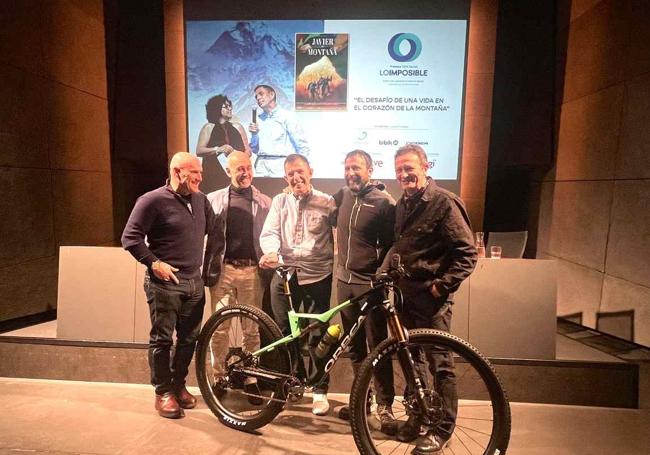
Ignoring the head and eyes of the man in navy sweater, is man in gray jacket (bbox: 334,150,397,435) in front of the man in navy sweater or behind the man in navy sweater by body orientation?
in front

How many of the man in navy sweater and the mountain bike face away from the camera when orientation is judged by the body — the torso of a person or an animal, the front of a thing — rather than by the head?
0

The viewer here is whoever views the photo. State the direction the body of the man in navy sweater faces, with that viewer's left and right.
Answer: facing the viewer and to the right of the viewer

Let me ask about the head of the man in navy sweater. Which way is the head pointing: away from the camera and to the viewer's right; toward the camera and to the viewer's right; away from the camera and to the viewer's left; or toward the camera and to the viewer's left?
toward the camera and to the viewer's right
